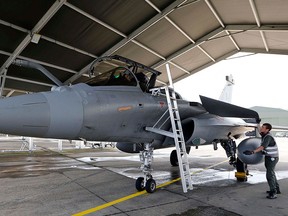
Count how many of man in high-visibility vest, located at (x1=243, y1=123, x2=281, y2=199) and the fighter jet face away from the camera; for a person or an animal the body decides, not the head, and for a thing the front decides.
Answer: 0

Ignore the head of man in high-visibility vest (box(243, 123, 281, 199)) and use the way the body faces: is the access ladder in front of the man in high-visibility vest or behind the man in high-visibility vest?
in front

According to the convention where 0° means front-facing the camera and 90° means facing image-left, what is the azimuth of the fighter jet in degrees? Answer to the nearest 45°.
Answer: approximately 45°

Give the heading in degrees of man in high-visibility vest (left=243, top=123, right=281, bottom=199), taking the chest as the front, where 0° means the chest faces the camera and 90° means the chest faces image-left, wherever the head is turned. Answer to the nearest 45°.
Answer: approximately 90°

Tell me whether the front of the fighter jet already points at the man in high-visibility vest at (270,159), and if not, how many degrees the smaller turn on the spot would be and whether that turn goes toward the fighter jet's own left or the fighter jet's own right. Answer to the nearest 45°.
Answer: approximately 135° to the fighter jet's own left
